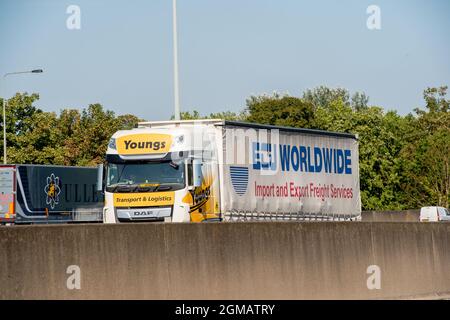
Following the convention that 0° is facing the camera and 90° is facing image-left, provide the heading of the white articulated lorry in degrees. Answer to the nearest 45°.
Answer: approximately 45°
